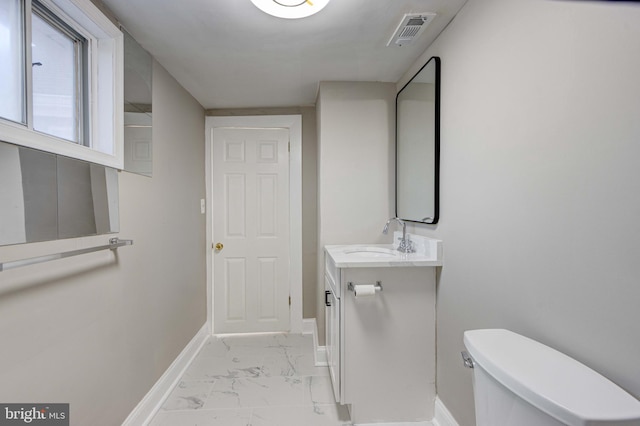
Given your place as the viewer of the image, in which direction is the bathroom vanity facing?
facing to the left of the viewer

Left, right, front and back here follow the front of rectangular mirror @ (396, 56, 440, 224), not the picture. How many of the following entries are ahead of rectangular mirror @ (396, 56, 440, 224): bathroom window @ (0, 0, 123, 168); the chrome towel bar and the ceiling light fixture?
3

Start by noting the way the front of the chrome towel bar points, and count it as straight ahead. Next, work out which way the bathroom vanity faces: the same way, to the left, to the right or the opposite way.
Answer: the opposite way

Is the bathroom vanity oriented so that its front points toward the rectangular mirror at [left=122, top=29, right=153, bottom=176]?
yes

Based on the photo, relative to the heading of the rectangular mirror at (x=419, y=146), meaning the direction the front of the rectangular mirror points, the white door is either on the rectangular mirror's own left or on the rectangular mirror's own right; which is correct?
on the rectangular mirror's own right

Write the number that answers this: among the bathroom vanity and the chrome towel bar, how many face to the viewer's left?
1
